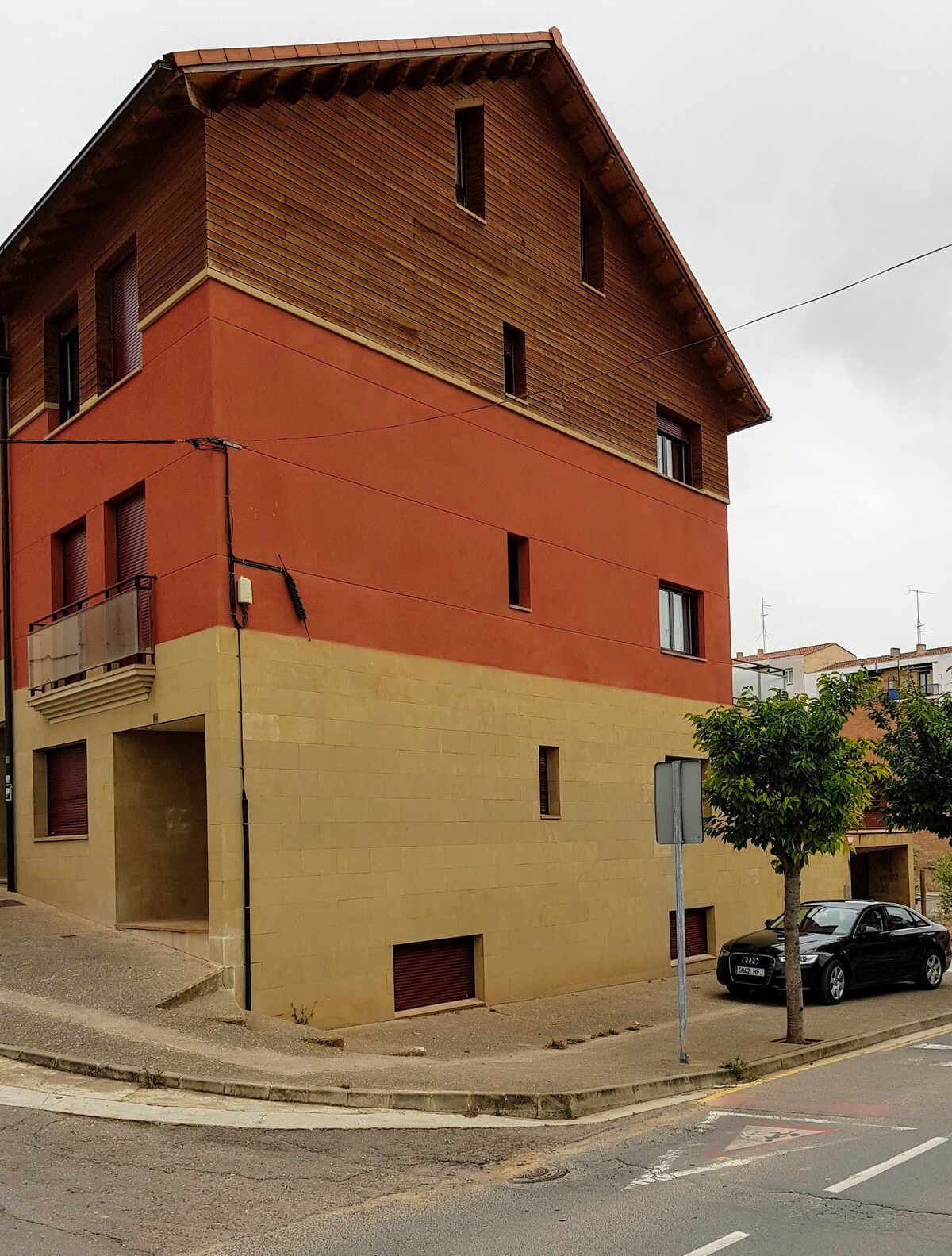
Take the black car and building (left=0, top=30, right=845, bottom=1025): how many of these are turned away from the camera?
0

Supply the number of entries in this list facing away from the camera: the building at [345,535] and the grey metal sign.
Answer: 1

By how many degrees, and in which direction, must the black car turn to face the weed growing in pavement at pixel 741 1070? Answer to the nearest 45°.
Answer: approximately 45° to its left

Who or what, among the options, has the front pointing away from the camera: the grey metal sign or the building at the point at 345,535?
the grey metal sign

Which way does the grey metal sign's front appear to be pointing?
away from the camera

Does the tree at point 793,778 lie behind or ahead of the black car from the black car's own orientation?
ahead

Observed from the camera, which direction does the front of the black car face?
facing the viewer and to the left of the viewer

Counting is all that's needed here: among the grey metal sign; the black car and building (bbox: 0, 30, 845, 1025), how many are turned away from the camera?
1

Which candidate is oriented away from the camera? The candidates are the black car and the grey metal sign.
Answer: the grey metal sign

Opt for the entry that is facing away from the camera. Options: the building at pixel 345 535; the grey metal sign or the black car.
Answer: the grey metal sign
